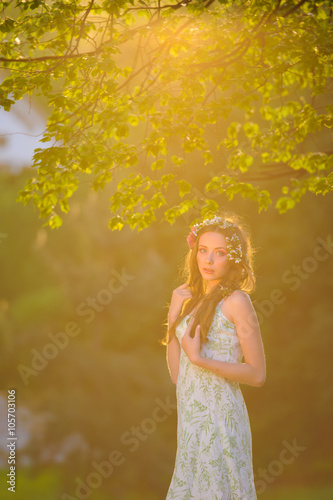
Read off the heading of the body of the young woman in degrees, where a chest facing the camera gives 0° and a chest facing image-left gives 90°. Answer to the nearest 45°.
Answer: approximately 45°
